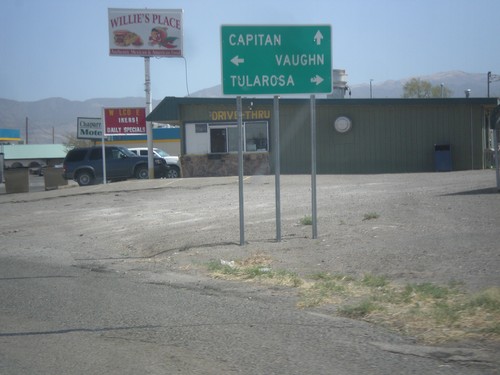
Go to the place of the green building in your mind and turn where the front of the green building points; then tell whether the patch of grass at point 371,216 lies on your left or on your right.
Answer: on your left

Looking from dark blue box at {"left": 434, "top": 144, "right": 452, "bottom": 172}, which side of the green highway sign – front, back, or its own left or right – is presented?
back

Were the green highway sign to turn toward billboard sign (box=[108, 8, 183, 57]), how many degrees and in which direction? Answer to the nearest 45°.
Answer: approximately 180°

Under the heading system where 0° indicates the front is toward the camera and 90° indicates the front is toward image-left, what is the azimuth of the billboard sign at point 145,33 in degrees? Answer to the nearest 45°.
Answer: approximately 0°

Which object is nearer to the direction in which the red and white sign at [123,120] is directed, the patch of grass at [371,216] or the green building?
the patch of grass

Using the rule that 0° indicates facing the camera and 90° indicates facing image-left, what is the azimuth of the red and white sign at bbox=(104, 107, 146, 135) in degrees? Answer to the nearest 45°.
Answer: approximately 0°

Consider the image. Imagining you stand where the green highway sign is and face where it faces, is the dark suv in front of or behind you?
behind
